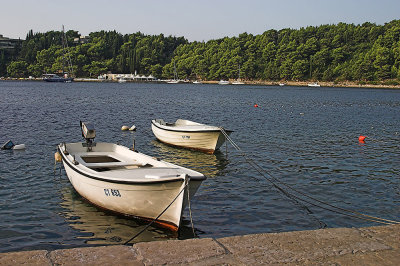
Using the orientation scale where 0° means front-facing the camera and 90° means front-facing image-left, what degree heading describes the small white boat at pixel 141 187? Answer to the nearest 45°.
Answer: approximately 315°

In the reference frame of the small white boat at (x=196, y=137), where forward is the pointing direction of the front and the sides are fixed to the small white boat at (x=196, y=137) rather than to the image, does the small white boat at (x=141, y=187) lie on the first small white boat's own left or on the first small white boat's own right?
on the first small white boat's own right

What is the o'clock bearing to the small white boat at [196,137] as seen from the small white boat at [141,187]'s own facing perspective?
the small white boat at [196,137] is roughly at 8 o'clock from the small white boat at [141,187].
